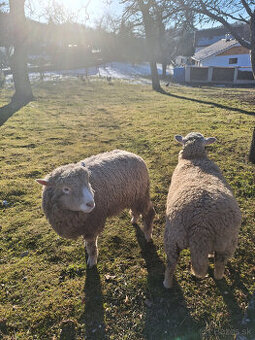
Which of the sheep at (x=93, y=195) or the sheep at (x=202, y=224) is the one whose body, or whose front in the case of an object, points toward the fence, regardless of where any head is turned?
the sheep at (x=202, y=224)

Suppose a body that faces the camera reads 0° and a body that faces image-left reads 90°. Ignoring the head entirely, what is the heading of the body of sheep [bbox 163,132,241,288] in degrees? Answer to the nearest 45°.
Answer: approximately 180°

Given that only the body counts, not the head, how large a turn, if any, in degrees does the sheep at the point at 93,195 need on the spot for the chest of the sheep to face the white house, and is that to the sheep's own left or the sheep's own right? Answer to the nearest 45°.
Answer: approximately 180°

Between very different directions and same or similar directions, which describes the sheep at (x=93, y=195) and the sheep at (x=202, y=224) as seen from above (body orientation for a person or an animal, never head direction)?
very different directions

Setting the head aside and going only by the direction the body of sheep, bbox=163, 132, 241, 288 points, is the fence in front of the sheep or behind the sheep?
in front

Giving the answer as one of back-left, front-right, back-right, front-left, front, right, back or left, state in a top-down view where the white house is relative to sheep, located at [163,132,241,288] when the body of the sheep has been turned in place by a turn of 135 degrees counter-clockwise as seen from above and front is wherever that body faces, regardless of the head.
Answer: back-right

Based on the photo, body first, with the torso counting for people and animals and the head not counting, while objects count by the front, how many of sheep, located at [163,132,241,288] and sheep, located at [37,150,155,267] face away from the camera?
1
